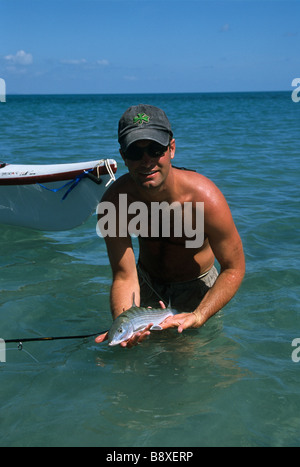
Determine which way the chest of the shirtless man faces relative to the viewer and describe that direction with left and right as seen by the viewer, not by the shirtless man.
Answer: facing the viewer and to the left of the viewer

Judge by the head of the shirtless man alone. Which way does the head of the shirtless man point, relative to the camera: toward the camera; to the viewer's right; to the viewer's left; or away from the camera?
toward the camera
